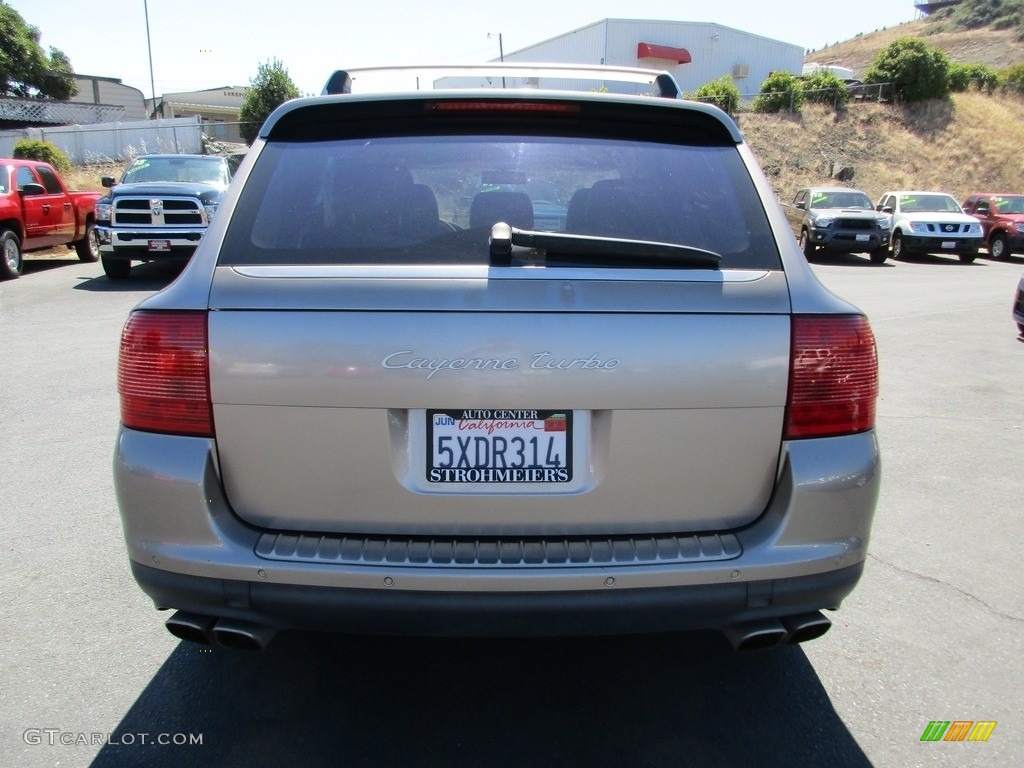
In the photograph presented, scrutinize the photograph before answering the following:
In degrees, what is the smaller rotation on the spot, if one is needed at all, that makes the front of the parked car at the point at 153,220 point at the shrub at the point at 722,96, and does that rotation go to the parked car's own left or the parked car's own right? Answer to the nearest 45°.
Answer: approximately 135° to the parked car's own left

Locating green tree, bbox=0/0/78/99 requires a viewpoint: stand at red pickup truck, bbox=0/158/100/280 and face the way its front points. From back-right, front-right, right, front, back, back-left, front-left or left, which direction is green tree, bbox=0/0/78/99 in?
back-right

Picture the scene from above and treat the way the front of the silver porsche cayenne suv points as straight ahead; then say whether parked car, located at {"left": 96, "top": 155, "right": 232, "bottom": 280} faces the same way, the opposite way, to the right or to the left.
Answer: the opposite way

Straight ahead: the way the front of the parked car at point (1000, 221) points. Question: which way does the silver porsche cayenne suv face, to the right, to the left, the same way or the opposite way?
the opposite way

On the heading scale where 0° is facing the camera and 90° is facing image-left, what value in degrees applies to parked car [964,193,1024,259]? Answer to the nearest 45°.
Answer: approximately 315°

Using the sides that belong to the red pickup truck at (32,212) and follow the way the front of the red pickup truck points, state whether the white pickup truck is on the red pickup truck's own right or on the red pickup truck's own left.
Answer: on the red pickup truck's own left

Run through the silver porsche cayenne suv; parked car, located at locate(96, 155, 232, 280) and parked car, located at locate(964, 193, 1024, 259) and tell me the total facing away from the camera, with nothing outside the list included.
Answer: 1

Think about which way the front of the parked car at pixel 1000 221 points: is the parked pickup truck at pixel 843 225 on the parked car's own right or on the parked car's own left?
on the parked car's own right

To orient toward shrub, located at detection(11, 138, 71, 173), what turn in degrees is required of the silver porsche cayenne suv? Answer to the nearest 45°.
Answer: approximately 45° to its left

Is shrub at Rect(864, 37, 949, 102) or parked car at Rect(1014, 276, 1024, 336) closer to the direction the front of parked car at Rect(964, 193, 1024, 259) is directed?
the parked car

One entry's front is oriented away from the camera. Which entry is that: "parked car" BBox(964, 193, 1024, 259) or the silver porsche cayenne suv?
the silver porsche cayenne suv

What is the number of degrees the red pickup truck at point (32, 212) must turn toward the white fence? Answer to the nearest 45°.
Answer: approximately 135° to its right

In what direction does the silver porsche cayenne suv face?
away from the camera
